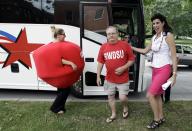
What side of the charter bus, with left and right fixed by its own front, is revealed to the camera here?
right

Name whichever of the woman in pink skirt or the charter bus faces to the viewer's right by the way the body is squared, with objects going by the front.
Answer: the charter bus

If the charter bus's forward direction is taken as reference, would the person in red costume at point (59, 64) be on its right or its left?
on its right

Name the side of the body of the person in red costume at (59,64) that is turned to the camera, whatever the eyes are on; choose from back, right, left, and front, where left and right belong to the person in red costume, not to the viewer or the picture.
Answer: right

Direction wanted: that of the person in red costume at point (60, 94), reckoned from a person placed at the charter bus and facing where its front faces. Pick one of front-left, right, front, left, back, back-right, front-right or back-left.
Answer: right

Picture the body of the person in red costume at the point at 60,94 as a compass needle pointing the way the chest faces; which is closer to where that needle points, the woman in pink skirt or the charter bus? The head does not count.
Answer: the woman in pink skirt

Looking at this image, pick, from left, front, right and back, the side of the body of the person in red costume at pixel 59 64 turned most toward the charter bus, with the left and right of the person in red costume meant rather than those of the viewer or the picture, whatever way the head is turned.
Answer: left

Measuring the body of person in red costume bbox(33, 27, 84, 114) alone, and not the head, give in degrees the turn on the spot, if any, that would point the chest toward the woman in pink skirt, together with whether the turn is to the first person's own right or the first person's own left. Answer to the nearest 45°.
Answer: approximately 45° to the first person's own right
